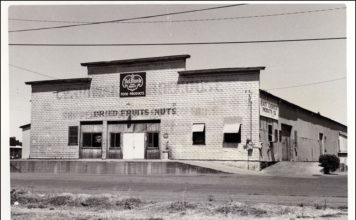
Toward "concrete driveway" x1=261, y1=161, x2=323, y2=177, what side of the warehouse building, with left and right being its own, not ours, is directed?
left

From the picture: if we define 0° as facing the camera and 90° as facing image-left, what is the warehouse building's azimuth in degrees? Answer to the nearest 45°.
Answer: approximately 45°

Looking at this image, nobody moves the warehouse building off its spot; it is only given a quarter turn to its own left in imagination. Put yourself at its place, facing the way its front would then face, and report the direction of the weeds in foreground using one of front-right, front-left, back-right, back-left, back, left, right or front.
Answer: front-right
